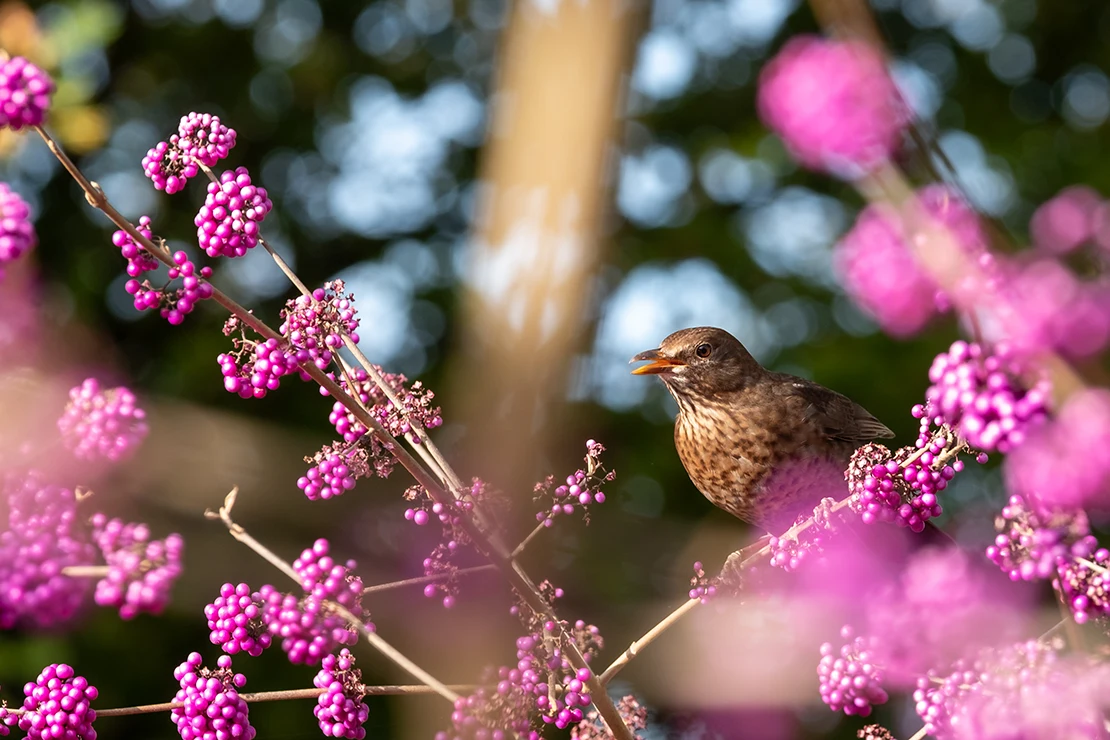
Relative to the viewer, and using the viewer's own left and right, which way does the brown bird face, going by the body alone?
facing the viewer and to the left of the viewer

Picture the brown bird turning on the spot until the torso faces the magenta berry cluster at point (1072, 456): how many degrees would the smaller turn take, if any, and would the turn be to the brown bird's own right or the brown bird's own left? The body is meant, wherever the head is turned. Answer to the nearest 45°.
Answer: approximately 45° to the brown bird's own left

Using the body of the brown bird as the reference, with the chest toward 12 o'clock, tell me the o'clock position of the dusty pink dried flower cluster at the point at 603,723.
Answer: The dusty pink dried flower cluster is roughly at 11 o'clock from the brown bird.

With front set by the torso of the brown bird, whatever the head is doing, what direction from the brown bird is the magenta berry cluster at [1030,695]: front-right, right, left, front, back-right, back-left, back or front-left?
front-left

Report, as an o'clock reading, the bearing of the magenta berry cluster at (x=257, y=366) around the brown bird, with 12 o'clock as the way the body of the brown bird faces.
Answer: The magenta berry cluster is roughly at 1 o'clock from the brown bird.

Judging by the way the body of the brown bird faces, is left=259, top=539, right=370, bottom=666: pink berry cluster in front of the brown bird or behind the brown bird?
in front

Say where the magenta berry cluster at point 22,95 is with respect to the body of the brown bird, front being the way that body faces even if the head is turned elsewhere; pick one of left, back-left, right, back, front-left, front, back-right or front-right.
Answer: front-right

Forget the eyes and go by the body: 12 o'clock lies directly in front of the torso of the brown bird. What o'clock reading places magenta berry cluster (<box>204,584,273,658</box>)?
The magenta berry cluster is roughly at 1 o'clock from the brown bird.
